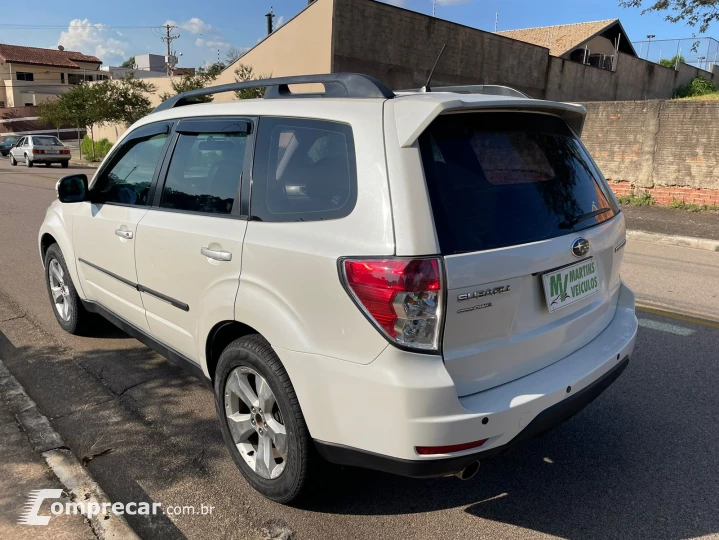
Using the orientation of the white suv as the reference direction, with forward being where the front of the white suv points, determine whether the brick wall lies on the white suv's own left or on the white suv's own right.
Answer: on the white suv's own right

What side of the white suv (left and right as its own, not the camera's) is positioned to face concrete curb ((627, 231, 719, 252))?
right

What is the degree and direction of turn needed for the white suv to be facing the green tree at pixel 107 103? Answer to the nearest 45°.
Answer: approximately 45° to its right

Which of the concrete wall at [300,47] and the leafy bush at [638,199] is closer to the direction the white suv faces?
the concrete wall

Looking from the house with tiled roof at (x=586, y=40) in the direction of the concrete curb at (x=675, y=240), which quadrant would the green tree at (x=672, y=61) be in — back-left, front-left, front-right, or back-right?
back-left

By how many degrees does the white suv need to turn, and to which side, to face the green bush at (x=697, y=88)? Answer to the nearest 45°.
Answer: approximately 90° to its right

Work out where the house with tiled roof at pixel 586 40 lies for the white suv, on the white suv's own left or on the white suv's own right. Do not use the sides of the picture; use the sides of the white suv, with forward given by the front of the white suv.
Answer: on the white suv's own right

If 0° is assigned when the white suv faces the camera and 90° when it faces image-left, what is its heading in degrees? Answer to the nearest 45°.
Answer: approximately 135°

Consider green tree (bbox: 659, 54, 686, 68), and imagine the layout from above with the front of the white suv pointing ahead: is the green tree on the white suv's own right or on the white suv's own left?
on the white suv's own right

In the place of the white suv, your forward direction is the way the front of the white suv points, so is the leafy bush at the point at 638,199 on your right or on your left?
on your right

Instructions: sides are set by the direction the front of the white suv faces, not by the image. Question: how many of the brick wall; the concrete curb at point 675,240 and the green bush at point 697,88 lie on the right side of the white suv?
3

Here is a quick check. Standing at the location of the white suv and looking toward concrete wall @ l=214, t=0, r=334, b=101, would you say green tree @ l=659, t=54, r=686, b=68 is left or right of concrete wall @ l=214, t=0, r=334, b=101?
right
